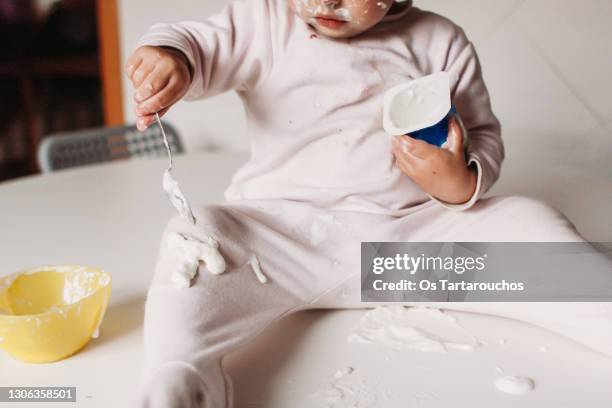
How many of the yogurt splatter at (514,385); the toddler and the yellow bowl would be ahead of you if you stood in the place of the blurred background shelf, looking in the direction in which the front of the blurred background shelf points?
3

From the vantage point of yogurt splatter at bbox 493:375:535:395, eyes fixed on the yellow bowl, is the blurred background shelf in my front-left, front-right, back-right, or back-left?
front-right

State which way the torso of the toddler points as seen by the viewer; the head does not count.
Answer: toward the camera

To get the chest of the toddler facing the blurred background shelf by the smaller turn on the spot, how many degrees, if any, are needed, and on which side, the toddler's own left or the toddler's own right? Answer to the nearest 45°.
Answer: approximately 135° to the toddler's own right

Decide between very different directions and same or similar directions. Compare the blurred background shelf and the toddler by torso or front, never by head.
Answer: same or similar directions

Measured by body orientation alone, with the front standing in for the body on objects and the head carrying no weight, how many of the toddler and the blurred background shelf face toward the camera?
2

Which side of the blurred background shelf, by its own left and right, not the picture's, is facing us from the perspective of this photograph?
front

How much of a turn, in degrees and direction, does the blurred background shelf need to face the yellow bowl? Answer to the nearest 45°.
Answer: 0° — it already faces it

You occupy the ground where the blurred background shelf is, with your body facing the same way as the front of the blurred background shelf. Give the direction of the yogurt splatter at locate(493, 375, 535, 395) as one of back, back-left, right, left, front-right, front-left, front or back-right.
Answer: front

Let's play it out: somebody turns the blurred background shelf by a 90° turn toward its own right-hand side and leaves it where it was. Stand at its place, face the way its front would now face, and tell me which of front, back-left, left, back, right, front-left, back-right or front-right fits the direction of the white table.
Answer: left
